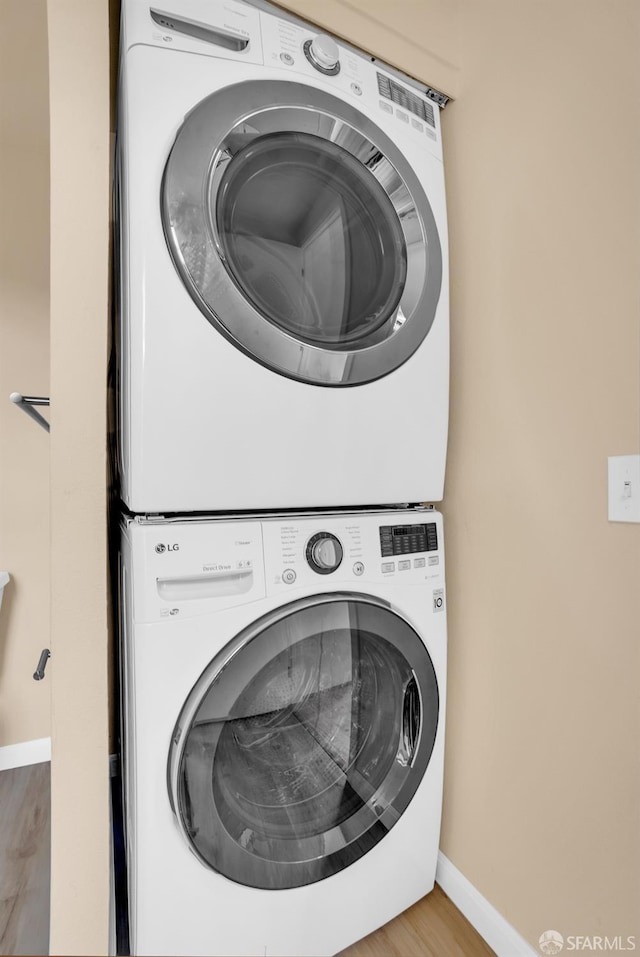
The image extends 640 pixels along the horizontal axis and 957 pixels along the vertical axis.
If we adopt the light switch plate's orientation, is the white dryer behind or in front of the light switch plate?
in front

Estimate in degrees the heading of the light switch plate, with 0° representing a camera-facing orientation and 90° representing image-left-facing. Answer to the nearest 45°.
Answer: approximately 45°

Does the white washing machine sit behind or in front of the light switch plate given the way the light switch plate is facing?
in front

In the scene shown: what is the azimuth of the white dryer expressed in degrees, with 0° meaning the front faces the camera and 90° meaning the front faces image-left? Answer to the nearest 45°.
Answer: approximately 315°

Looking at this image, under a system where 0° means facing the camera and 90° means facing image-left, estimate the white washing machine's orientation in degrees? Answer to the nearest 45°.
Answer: approximately 315°
